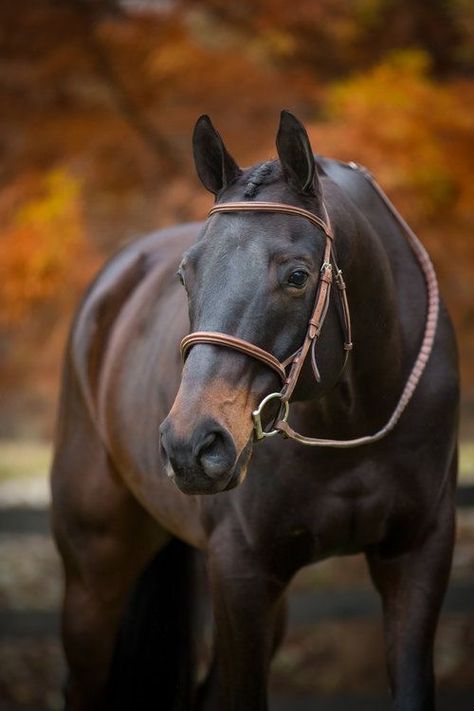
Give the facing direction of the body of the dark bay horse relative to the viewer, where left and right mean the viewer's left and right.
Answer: facing the viewer and to the right of the viewer
